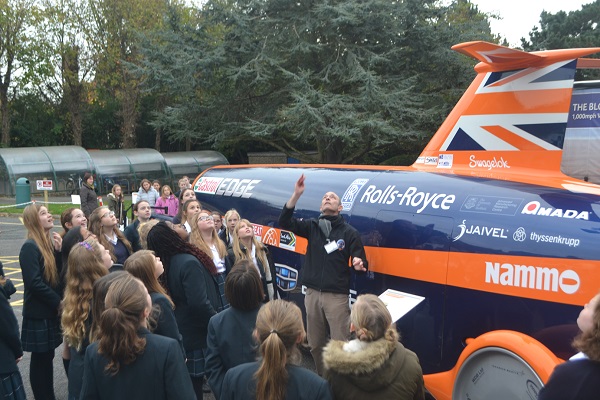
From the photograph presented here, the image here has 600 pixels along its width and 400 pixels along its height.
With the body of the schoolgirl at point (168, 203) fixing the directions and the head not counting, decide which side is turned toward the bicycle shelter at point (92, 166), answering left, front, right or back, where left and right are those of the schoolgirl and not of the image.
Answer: back

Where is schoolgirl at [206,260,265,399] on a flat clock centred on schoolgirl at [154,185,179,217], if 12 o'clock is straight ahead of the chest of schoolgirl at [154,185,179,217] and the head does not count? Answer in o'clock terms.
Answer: schoolgirl at [206,260,265,399] is roughly at 12 o'clock from schoolgirl at [154,185,179,217].

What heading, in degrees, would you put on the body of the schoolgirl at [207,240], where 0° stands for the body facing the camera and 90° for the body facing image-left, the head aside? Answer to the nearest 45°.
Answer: approximately 315°

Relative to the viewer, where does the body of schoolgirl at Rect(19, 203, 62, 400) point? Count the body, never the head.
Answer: to the viewer's right

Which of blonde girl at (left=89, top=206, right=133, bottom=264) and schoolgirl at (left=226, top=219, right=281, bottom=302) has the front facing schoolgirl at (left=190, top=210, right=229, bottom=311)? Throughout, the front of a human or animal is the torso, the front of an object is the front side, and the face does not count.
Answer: the blonde girl

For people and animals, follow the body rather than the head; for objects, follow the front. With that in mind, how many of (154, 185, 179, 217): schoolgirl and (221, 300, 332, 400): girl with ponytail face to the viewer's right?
0

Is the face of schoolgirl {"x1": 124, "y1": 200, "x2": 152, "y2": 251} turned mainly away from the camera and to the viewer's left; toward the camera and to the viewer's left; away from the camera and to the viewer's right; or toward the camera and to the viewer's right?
toward the camera and to the viewer's right

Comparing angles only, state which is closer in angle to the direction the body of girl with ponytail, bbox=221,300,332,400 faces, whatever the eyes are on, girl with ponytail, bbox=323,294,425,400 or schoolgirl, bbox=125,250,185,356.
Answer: the schoolgirl

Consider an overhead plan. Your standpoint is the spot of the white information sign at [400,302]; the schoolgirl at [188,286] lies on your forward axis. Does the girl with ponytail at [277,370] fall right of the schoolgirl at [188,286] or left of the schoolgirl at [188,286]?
left

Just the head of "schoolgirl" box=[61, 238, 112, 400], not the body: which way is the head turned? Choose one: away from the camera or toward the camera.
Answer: away from the camera

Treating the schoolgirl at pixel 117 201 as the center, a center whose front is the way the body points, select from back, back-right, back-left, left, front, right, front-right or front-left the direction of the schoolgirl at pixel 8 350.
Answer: front-right

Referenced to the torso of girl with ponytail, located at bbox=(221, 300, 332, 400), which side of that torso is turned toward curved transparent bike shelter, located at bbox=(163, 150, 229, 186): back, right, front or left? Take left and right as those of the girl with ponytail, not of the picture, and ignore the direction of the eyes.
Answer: front

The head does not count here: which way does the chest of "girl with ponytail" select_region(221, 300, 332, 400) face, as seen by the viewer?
away from the camera
